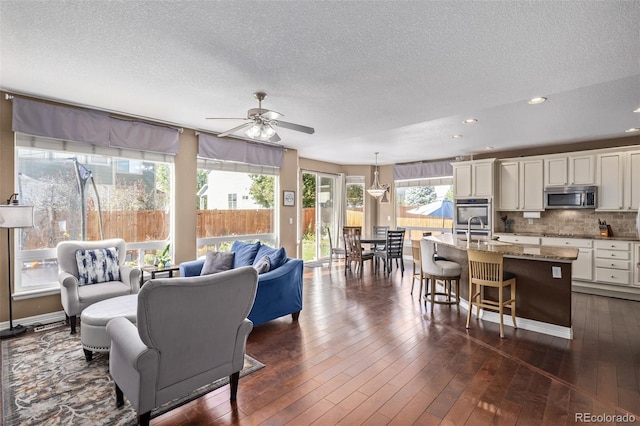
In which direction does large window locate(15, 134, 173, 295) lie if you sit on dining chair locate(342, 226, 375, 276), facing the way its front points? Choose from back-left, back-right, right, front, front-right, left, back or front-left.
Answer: back

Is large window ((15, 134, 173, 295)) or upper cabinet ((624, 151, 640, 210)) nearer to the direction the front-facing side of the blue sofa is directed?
the large window

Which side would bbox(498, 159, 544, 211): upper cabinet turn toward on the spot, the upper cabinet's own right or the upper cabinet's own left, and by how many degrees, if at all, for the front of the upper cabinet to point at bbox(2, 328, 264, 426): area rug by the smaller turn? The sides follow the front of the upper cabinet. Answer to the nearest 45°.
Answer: approximately 45° to the upper cabinet's own right

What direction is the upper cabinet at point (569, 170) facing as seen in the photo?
toward the camera

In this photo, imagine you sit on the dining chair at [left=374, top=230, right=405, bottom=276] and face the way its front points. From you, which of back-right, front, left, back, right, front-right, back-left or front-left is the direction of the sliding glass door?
front

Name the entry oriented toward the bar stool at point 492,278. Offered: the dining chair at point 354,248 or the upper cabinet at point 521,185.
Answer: the upper cabinet

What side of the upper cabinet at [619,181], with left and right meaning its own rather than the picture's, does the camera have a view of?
front

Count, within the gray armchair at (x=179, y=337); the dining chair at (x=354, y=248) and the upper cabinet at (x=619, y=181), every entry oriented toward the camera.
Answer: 1

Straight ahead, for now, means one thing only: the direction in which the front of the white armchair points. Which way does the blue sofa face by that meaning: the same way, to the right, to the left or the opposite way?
to the right

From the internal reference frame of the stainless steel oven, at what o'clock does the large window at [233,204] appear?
The large window is roughly at 2 o'clock from the stainless steel oven.

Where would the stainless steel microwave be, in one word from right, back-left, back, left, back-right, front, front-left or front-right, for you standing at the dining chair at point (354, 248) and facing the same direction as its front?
front-right

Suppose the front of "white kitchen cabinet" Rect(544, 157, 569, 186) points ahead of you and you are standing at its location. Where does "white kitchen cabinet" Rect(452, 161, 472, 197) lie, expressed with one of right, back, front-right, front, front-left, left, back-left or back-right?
right

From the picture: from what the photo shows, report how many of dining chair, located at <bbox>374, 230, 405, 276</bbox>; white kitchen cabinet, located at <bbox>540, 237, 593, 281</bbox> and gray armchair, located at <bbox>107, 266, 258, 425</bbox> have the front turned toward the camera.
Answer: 1

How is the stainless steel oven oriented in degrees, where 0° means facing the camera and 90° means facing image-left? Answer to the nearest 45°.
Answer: approximately 0°

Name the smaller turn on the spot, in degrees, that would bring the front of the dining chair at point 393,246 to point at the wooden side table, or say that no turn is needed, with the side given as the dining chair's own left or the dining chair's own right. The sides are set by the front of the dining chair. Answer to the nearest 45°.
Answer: approximately 90° to the dining chair's own left

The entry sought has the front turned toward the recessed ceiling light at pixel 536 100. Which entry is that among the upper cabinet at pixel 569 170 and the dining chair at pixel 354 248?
the upper cabinet

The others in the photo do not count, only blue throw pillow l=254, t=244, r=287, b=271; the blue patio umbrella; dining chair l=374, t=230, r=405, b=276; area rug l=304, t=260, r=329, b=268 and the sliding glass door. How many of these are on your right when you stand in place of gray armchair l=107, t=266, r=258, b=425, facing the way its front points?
5
